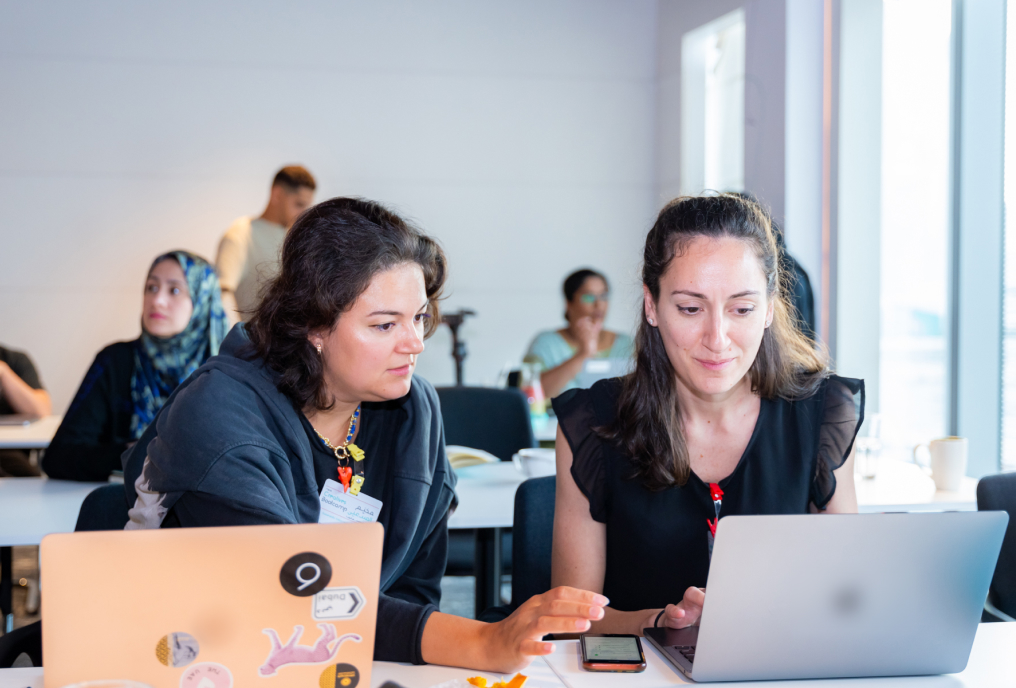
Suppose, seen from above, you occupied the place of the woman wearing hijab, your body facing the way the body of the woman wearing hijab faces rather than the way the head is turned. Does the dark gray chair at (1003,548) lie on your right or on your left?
on your left

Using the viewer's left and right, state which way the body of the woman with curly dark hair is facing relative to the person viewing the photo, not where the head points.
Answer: facing the viewer and to the right of the viewer

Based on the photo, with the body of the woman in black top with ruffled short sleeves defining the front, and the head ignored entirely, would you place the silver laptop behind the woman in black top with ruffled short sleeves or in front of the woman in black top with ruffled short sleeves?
in front

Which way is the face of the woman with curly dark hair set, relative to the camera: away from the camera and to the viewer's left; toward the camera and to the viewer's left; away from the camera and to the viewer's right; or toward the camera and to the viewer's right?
toward the camera and to the viewer's right

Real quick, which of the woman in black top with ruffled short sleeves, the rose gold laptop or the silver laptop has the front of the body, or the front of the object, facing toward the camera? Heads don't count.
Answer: the woman in black top with ruffled short sleeves

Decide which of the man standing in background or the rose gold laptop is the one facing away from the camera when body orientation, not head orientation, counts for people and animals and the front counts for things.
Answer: the rose gold laptop

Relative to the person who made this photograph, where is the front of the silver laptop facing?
facing away from the viewer and to the left of the viewer

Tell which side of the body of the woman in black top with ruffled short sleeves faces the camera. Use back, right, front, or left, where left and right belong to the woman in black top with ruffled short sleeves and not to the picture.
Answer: front

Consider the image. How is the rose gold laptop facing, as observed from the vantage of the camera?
facing away from the viewer

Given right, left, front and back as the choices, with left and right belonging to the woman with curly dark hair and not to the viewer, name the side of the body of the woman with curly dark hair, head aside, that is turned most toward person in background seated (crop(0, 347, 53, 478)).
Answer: back

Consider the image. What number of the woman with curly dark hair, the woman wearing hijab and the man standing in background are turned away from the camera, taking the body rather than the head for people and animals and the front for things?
0

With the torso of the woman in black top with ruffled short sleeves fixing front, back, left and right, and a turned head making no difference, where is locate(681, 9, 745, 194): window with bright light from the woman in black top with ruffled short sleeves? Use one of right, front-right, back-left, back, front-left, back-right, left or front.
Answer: back

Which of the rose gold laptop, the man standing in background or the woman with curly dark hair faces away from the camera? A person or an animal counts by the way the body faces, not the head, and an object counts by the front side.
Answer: the rose gold laptop

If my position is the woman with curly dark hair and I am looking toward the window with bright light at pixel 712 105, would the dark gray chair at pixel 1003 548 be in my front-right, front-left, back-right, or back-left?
front-right

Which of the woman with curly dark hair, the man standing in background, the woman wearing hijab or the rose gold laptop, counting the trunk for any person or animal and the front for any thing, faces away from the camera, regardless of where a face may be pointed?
the rose gold laptop

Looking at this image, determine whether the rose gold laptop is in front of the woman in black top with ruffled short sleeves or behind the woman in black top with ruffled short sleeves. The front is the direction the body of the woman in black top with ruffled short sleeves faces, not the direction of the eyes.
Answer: in front
